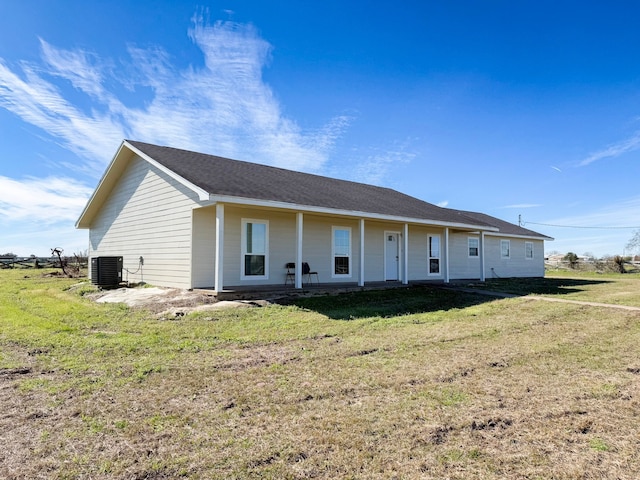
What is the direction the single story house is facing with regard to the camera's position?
facing the viewer and to the right of the viewer
